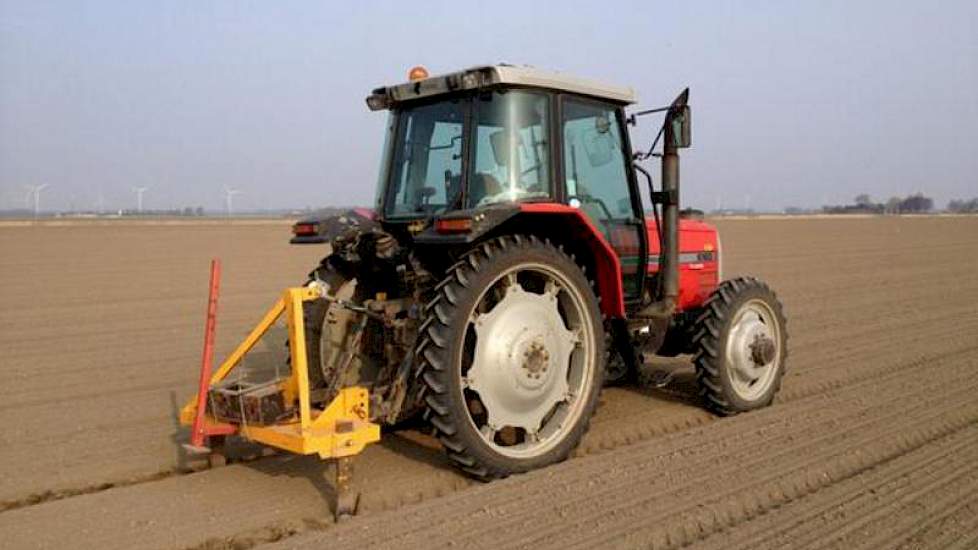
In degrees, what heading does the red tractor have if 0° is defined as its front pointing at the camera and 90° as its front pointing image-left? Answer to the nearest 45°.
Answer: approximately 225°
